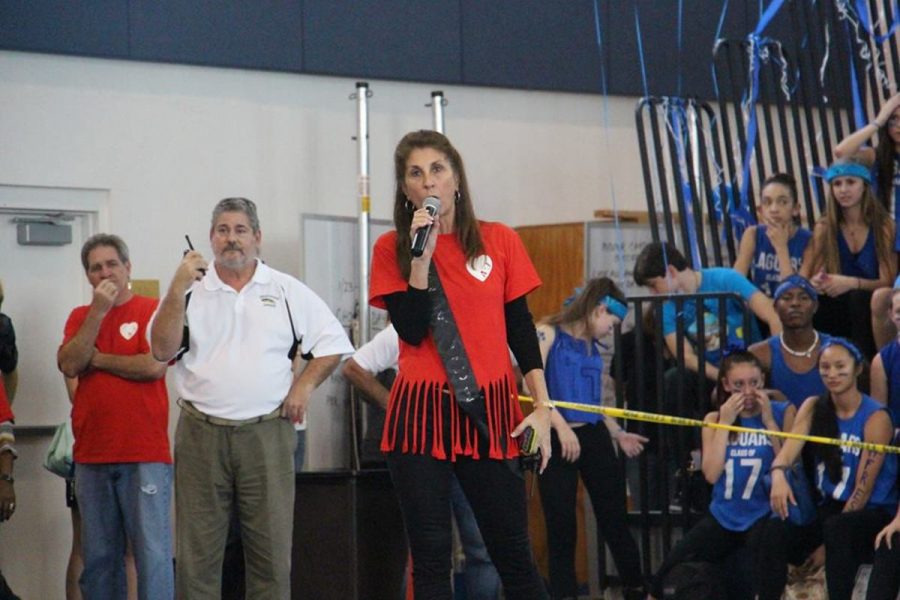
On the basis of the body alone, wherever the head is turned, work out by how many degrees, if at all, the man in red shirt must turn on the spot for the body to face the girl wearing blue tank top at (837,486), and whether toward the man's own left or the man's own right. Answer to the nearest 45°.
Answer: approximately 90° to the man's own left

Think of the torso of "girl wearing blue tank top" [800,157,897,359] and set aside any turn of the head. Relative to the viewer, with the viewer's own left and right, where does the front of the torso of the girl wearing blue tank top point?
facing the viewer and to the left of the viewer

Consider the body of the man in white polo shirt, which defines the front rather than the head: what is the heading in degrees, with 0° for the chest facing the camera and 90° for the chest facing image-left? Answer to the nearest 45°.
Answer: approximately 0°

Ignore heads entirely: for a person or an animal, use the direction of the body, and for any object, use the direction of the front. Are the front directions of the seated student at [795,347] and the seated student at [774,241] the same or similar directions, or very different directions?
same or similar directions

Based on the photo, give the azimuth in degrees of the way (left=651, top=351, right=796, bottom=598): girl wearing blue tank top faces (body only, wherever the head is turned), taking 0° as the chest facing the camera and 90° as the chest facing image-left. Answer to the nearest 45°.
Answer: approximately 0°

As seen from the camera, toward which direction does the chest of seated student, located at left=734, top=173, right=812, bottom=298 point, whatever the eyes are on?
toward the camera

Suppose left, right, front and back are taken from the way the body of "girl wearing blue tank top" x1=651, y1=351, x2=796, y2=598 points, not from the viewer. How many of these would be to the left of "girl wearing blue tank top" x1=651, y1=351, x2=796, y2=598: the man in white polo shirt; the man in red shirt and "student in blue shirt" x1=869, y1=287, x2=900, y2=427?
1

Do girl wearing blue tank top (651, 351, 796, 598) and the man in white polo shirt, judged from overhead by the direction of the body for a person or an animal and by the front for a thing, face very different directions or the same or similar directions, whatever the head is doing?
same or similar directions

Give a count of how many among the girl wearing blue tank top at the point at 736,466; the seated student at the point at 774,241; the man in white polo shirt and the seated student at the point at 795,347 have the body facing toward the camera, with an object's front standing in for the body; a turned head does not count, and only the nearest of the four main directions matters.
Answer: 4

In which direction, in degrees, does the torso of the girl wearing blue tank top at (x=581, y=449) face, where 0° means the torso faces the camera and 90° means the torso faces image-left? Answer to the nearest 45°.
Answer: approximately 315°

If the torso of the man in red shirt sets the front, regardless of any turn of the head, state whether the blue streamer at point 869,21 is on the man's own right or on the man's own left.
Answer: on the man's own left

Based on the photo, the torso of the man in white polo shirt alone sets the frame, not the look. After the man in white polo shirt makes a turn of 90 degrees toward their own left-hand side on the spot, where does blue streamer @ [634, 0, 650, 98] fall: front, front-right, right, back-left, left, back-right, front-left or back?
front-left

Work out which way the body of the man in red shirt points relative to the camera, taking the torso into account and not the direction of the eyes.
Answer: toward the camera

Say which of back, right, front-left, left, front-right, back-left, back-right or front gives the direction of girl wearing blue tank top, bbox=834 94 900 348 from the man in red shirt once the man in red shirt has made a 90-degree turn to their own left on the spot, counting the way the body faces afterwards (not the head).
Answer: front
